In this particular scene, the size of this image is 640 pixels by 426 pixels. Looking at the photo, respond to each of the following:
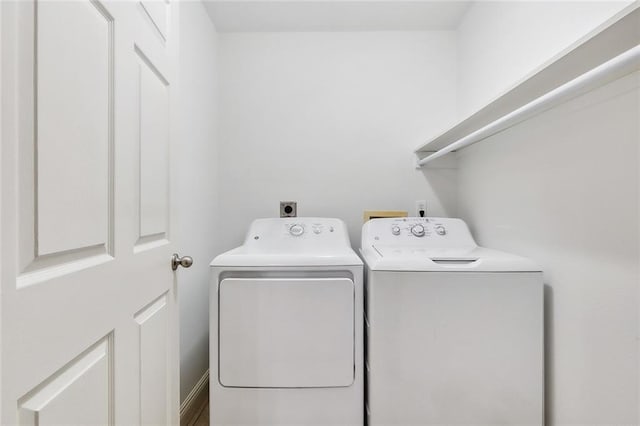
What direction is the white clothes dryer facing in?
toward the camera

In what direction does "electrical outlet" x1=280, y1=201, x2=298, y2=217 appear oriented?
toward the camera

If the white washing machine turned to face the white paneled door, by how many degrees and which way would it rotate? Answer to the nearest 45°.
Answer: approximately 45° to its right

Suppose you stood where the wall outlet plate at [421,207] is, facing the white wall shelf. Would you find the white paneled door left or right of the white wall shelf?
right

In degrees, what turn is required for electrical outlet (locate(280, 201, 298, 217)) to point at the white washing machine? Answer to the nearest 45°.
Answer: approximately 45° to its left

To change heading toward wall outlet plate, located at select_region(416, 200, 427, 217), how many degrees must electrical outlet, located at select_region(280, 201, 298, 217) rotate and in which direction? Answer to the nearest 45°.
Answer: approximately 90° to its left

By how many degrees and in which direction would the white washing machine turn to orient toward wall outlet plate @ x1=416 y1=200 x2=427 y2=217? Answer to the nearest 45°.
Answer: approximately 180°

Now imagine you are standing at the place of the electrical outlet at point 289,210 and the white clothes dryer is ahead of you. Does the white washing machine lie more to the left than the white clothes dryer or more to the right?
left

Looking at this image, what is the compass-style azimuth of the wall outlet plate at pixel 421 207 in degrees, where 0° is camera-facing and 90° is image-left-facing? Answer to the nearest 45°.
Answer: approximately 0°

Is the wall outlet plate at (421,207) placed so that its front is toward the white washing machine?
yes

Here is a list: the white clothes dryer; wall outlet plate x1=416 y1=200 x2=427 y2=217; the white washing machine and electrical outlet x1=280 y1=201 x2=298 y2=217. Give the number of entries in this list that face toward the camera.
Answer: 4

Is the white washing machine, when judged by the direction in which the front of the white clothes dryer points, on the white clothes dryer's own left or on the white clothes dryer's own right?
on the white clothes dryer's own left

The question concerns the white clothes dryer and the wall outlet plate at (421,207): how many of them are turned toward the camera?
2

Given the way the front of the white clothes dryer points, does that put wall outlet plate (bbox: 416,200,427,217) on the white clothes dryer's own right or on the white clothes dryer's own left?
on the white clothes dryer's own left

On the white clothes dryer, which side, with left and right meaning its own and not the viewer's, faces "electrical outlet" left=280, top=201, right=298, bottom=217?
back

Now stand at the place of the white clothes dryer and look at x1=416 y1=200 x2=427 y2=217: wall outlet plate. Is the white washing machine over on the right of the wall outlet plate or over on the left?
right

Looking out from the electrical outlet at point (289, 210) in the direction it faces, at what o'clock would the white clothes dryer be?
The white clothes dryer is roughly at 12 o'clock from the electrical outlet.
